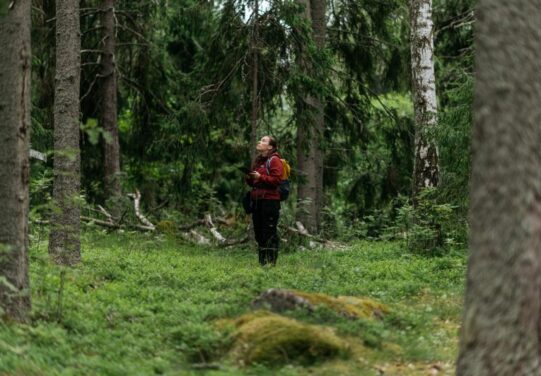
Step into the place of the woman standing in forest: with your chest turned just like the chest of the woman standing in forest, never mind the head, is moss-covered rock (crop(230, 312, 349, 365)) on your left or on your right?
on your left

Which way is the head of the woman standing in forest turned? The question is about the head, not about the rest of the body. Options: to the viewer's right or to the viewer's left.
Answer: to the viewer's left

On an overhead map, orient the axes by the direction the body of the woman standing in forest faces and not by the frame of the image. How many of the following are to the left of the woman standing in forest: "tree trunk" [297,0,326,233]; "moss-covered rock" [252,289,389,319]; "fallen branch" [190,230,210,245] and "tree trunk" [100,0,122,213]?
1

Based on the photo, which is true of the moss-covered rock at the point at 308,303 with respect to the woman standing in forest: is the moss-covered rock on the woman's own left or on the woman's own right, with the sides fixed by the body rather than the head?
on the woman's own left

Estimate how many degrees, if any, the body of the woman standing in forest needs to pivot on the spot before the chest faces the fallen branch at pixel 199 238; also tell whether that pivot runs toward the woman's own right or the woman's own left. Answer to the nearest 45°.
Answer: approximately 90° to the woman's own right
